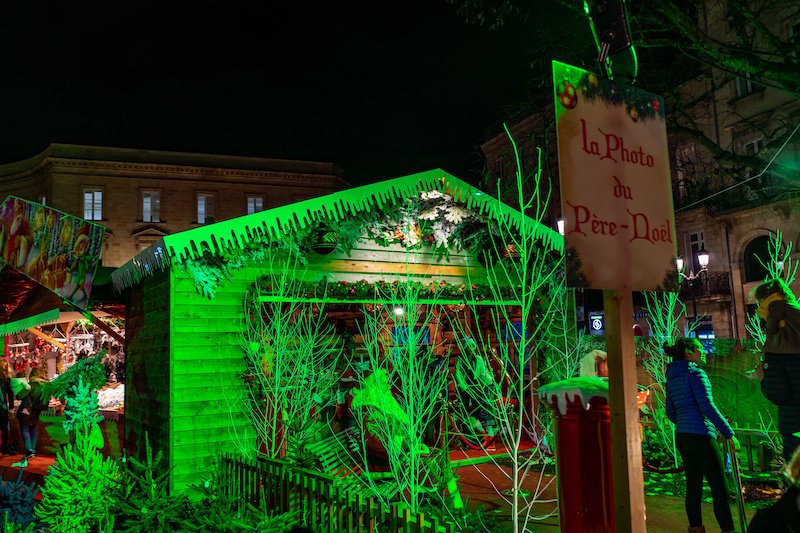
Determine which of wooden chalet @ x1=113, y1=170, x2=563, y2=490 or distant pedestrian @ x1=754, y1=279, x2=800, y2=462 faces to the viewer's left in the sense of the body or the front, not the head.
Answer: the distant pedestrian

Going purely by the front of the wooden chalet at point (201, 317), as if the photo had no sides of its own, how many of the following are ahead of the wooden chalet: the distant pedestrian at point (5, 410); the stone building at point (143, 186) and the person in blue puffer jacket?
1

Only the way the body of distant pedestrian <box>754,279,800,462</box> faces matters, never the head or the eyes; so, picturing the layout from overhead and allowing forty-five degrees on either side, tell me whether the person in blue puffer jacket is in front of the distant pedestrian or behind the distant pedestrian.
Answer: in front

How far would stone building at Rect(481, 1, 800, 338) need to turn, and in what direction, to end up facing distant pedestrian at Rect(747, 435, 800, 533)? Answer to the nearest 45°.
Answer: approximately 45° to its left

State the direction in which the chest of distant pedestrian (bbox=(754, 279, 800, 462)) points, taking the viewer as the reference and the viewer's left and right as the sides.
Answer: facing to the left of the viewer

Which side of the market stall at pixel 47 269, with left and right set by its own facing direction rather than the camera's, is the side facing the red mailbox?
front

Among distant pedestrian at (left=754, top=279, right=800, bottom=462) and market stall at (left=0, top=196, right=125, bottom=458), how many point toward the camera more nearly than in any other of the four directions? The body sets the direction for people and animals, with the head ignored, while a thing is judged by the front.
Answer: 1

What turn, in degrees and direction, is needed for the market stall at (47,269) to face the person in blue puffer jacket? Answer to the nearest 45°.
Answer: approximately 45° to its left
